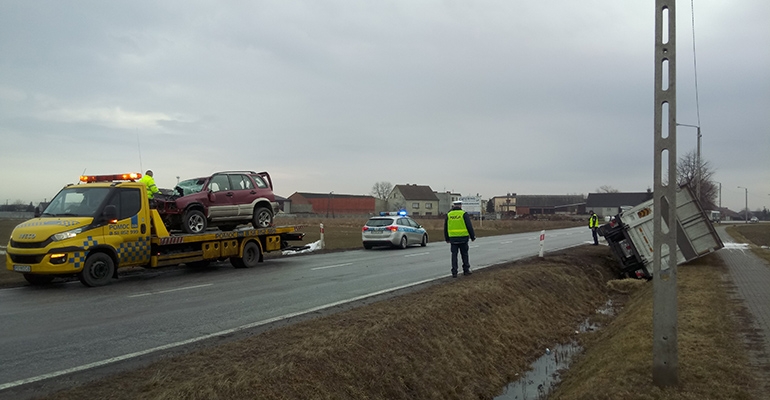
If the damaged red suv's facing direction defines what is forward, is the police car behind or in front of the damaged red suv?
behind

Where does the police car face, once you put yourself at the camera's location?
facing away from the viewer and to the right of the viewer

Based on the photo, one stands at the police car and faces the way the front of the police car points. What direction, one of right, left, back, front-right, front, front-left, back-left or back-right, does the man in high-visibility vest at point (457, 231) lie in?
back-right

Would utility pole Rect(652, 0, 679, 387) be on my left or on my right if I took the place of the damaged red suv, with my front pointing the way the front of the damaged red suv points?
on my left

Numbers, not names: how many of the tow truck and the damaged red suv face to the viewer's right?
0

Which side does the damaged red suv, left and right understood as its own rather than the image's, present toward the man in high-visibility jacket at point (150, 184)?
front

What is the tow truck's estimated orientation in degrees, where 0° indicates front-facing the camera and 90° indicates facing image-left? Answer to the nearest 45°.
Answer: approximately 45°

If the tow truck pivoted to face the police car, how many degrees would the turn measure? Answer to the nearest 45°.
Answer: approximately 180°

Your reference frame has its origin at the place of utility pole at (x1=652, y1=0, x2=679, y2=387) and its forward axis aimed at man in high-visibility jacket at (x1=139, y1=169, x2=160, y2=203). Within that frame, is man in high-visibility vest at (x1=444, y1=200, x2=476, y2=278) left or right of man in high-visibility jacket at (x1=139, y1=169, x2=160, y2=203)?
right

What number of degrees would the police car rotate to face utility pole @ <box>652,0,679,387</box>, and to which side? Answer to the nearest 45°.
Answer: approximately 135° to its right

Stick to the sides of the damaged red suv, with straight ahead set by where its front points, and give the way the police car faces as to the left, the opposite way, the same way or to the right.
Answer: the opposite way

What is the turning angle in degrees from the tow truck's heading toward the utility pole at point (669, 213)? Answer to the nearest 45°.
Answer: approximately 90° to its left

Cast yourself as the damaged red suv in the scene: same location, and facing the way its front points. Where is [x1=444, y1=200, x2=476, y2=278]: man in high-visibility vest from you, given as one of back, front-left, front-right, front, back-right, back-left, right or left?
left
